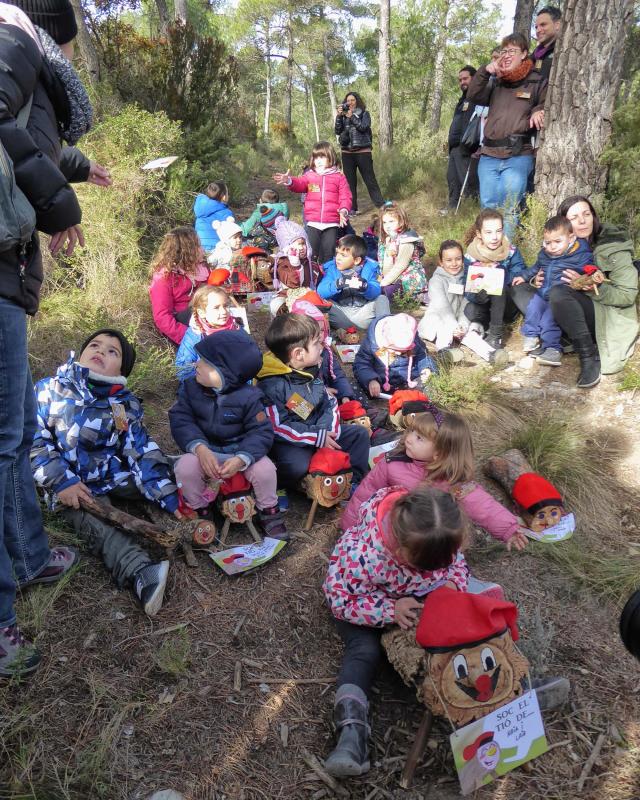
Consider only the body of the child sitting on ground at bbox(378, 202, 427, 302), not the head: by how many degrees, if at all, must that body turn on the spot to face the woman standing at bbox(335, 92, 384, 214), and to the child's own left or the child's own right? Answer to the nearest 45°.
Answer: approximately 135° to the child's own right
